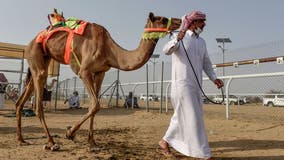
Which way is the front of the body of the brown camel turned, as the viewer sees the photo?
to the viewer's right

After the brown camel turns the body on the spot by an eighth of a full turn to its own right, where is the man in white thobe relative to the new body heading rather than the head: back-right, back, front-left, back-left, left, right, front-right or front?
front

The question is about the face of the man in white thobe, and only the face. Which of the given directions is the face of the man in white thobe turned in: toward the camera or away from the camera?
toward the camera
